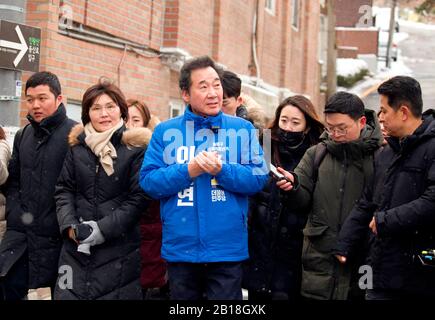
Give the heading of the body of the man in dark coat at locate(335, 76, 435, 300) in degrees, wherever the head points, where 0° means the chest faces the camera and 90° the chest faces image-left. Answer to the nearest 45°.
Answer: approximately 45°

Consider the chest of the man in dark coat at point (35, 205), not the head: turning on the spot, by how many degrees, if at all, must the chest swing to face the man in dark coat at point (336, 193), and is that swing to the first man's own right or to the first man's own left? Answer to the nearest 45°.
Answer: approximately 90° to the first man's own left

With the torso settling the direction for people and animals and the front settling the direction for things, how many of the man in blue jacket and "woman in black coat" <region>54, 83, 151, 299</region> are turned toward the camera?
2

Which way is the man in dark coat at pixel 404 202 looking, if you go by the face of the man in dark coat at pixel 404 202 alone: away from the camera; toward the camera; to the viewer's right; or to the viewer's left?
to the viewer's left

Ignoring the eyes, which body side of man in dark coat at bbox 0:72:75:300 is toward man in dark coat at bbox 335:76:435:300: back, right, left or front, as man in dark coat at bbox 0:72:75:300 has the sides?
left

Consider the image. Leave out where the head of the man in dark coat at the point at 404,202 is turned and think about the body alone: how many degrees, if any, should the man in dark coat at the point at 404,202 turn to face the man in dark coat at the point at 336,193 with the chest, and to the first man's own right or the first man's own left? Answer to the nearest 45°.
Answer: approximately 90° to the first man's own right

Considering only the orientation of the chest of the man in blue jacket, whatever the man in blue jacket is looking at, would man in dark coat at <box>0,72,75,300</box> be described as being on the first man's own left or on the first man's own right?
on the first man's own right

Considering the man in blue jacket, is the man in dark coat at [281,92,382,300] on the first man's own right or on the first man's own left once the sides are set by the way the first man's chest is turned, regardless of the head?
on the first man's own left

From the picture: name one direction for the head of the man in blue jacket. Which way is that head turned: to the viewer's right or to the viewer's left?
to the viewer's right

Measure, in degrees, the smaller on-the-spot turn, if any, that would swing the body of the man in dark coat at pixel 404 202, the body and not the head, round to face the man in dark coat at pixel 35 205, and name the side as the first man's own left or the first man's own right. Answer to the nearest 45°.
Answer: approximately 45° to the first man's own right

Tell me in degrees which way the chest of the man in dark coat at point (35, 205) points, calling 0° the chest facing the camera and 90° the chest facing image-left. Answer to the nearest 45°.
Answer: approximately 45°

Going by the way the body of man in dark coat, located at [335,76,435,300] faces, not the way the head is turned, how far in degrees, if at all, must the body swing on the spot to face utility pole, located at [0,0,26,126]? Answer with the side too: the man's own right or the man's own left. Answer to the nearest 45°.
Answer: approximately 45° to the man's own right

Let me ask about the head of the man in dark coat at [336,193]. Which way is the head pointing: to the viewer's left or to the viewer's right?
to the viewer's left
